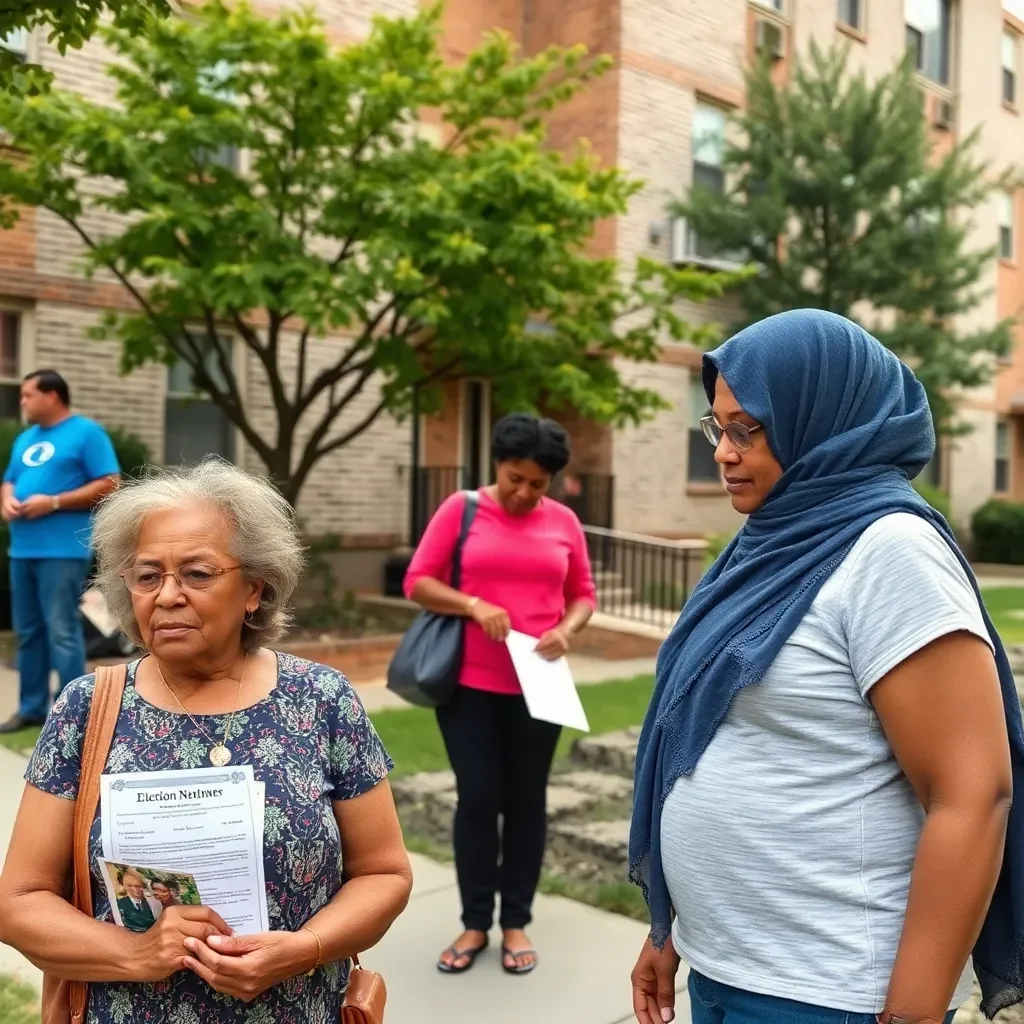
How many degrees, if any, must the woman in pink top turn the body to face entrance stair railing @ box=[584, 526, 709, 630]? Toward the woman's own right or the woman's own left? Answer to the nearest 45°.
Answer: approximately 180°

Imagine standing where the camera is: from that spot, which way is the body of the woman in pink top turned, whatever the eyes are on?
toward the camera

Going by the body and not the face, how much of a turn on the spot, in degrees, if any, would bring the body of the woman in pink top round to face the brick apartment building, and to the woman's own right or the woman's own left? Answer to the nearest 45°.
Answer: approximately 180°

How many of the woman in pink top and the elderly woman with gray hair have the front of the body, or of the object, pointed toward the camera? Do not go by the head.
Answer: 2

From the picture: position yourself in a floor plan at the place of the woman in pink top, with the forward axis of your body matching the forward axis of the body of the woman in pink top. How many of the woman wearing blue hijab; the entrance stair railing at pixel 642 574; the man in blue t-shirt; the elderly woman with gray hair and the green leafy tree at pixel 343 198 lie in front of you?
2

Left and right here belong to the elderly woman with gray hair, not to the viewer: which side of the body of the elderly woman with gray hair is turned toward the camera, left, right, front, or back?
front

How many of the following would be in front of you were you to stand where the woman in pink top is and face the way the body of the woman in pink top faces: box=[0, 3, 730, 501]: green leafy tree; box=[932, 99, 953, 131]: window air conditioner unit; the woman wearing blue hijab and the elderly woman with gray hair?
2

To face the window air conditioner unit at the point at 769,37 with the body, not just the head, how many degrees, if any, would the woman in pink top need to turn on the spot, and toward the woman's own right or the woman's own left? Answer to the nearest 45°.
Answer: approximately 180°

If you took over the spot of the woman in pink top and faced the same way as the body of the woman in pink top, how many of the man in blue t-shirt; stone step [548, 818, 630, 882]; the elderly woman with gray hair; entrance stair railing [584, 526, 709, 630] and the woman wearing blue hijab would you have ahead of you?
2

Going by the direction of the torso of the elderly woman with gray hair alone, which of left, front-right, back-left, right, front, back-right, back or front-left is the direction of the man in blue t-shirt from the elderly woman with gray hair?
back

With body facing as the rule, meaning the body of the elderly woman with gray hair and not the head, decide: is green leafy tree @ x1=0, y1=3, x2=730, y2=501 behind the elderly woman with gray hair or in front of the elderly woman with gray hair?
behind
